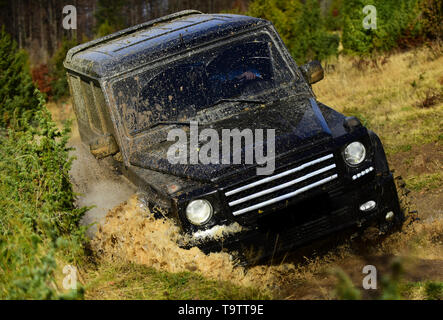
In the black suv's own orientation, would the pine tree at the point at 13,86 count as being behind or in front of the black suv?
behind

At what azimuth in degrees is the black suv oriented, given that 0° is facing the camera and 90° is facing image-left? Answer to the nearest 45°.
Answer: approximately 315°
